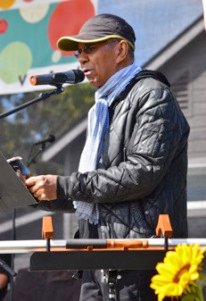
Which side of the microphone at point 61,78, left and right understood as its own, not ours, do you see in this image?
right

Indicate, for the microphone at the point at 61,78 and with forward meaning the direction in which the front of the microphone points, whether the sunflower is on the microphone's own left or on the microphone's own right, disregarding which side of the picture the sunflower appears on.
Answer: on the microphone's own right

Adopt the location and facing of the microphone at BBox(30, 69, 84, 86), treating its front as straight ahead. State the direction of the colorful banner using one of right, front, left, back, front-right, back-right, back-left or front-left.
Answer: left

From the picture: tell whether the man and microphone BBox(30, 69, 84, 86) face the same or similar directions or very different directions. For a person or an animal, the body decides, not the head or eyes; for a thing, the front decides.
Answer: very different directions

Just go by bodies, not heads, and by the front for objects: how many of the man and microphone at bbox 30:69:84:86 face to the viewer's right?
1

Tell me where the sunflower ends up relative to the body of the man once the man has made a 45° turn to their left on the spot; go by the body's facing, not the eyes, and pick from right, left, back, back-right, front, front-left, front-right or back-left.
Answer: front-left

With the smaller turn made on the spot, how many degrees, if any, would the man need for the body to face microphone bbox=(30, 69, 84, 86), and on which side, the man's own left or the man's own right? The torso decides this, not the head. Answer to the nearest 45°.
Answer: approximately 45° to the man's own right
